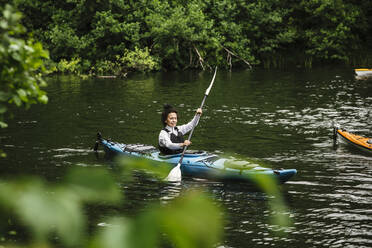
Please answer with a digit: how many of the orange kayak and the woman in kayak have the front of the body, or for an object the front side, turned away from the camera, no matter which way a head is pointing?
0

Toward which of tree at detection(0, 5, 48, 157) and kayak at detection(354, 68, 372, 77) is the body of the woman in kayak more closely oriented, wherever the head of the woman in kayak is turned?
the tree

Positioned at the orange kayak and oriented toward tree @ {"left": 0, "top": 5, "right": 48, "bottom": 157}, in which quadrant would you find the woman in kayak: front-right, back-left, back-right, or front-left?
front-right

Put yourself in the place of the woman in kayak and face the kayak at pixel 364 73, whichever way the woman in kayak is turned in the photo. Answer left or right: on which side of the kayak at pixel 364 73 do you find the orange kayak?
right

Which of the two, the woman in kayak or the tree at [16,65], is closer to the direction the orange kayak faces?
the tree

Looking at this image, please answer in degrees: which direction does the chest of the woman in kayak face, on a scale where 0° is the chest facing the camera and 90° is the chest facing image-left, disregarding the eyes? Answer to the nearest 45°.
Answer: approximately 315°

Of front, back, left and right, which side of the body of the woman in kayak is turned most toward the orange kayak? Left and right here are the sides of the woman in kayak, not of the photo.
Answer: left
